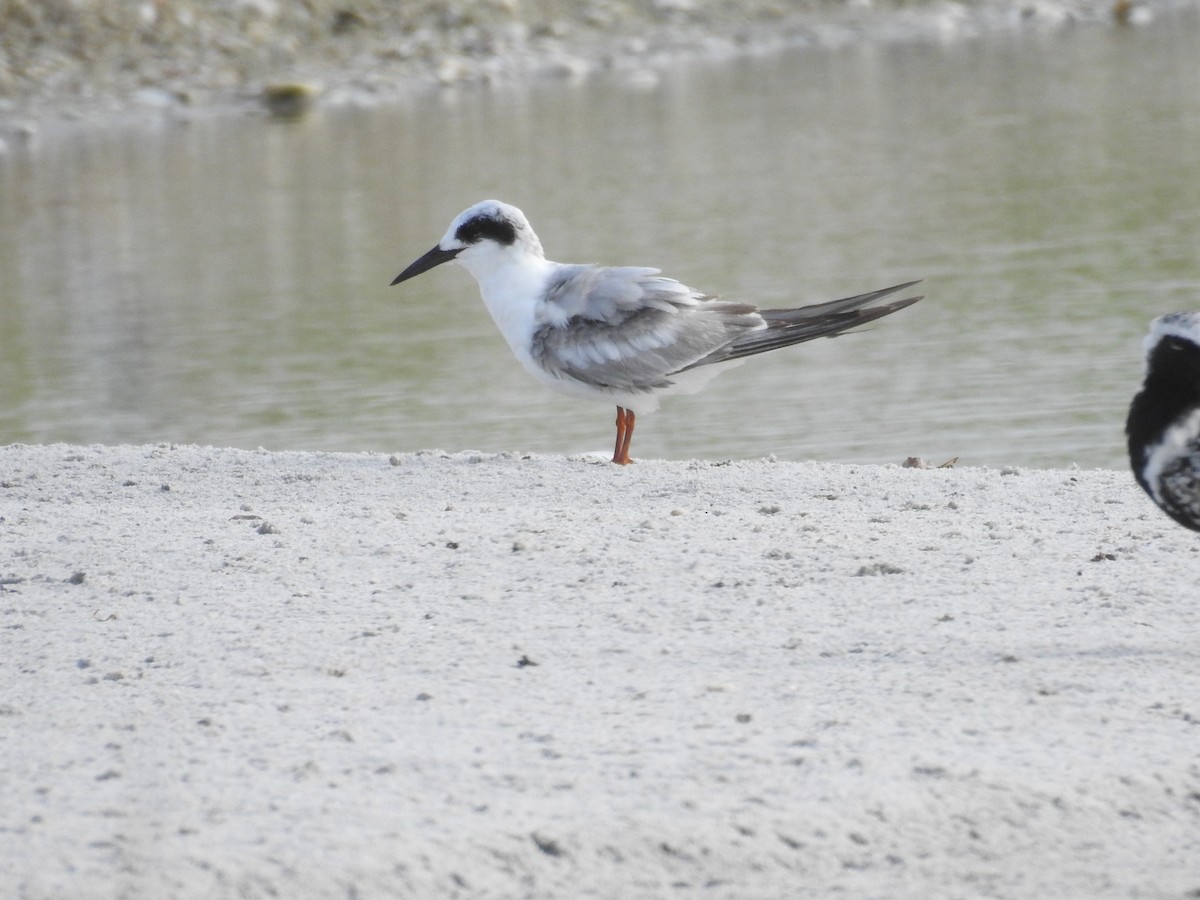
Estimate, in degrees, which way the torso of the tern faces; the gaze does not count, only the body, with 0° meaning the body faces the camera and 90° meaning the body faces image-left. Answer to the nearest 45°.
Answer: approximately 90°

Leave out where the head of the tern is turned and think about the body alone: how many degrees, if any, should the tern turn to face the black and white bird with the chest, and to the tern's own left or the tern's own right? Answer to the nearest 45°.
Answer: approximately 135° to the tern's own left
